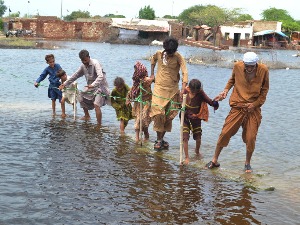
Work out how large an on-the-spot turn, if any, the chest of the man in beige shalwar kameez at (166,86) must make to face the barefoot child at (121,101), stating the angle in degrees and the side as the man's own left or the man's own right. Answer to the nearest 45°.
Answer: approximately 135° to the man's own right

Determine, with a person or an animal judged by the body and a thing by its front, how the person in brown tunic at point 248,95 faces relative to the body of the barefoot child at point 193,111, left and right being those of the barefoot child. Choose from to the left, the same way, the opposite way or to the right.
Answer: the same way

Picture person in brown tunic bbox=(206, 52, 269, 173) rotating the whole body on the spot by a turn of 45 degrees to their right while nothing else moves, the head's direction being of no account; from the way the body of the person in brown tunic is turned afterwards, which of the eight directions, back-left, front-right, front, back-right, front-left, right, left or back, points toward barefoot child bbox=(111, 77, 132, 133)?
right

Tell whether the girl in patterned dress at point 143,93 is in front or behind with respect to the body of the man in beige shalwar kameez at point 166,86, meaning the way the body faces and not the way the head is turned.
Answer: behind

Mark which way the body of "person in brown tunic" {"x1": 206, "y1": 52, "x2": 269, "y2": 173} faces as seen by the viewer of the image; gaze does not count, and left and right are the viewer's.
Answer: facing the viewer

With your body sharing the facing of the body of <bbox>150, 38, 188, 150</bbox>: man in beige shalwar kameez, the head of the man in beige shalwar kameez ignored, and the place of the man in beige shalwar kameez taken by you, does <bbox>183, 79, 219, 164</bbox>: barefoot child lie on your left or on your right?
on your left

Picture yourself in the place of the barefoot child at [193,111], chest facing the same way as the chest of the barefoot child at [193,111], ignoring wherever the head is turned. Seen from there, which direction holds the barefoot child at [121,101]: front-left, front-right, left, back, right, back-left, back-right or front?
back-right

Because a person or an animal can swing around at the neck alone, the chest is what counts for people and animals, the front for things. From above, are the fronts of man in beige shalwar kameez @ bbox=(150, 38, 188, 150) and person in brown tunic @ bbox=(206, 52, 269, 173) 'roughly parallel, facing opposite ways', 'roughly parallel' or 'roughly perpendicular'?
roughly parallel

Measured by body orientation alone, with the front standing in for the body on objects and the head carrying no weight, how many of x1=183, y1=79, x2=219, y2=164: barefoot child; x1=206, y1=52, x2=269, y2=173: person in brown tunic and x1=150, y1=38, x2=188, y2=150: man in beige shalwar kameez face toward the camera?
3

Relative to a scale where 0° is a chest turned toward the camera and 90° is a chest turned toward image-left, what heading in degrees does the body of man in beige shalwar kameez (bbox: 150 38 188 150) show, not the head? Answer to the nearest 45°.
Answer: approximately 0°

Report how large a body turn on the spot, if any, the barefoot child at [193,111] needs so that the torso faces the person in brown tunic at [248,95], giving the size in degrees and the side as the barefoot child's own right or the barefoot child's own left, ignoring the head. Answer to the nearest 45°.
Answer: approximately 45° to the barefoot child's own left

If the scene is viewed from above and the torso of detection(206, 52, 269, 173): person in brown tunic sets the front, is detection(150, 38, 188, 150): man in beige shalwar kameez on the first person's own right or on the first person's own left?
on the first person's own right

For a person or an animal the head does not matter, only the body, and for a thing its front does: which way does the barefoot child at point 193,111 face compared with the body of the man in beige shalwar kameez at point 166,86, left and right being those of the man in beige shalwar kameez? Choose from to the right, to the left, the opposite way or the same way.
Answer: the same way

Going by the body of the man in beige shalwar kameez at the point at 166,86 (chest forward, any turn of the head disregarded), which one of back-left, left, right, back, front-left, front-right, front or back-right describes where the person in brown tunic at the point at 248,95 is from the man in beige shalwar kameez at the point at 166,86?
front-left

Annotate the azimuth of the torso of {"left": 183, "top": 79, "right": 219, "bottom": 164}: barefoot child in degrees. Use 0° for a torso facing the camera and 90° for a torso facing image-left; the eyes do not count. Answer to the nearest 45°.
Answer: approximately 0°
